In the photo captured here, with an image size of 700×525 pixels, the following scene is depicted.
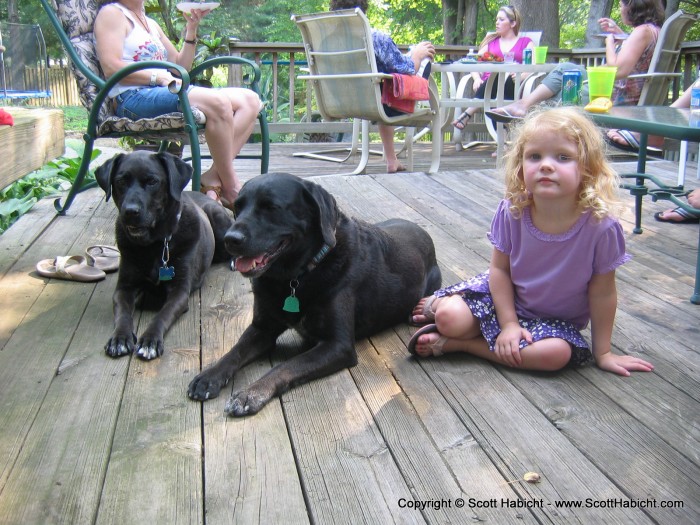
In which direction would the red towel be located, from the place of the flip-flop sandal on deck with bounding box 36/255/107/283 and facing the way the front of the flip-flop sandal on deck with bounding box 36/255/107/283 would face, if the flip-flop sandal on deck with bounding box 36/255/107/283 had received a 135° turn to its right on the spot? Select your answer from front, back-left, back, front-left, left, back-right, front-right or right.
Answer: front

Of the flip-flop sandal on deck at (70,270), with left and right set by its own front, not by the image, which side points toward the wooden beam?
right

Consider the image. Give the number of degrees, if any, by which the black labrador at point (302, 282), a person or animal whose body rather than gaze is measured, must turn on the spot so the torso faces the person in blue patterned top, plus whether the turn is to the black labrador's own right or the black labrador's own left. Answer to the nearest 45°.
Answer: approximately 135° to the black labrador's own right

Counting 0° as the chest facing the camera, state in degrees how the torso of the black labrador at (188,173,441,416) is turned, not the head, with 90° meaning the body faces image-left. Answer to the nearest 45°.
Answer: approximately 45°

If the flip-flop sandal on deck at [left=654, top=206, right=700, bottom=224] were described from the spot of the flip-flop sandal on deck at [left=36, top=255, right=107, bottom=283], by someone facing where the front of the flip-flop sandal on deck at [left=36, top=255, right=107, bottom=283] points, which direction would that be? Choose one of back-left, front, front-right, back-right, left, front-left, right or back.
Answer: back

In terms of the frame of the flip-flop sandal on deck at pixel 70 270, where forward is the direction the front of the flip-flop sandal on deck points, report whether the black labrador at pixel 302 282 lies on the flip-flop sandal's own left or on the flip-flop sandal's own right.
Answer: on the flip-flop sandal's own left

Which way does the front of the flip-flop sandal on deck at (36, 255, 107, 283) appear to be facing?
to the viewer's left

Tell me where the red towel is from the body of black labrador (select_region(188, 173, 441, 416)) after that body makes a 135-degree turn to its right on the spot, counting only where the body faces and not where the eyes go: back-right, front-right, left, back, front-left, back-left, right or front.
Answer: front

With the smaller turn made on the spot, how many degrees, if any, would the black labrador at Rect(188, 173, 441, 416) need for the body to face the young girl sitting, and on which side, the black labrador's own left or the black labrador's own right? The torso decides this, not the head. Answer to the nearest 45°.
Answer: approximately 135° to the black labrador's own left

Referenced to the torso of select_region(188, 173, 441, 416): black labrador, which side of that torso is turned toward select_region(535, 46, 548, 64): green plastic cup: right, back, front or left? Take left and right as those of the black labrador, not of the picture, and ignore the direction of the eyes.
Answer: back

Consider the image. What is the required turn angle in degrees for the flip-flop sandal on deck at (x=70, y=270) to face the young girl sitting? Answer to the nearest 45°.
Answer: approximately 135° to its left
